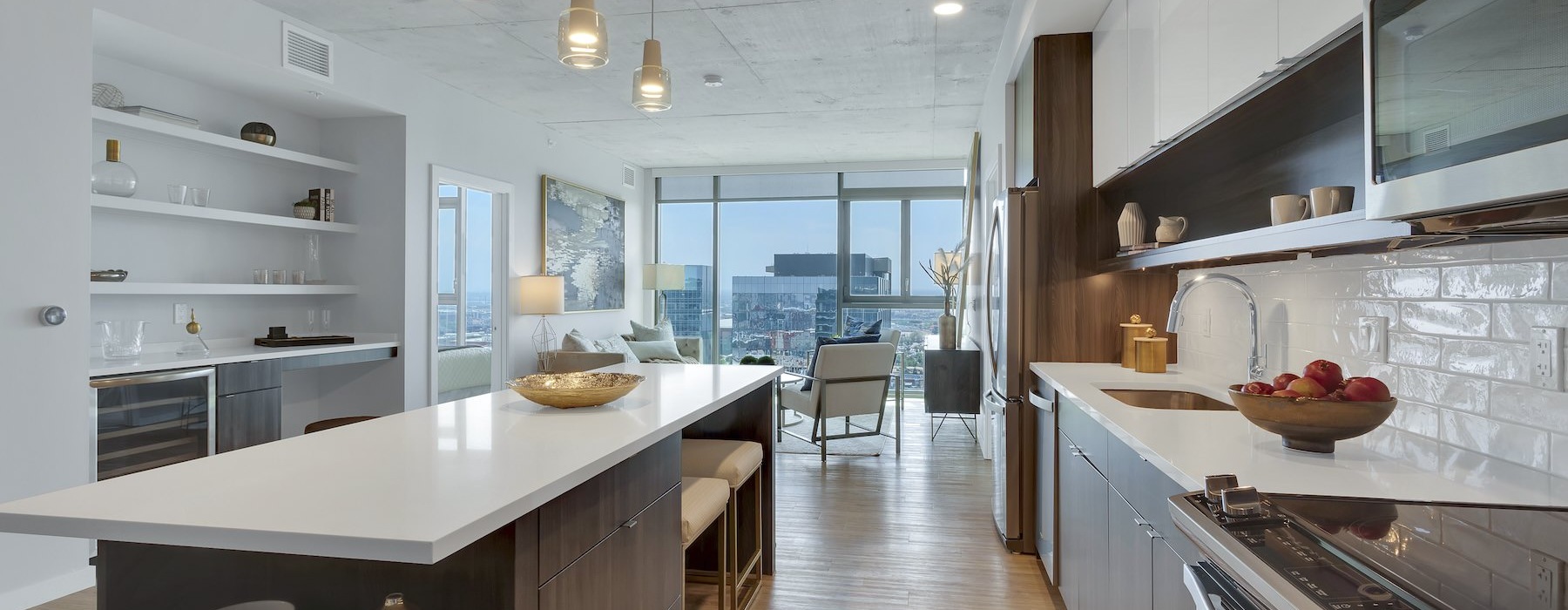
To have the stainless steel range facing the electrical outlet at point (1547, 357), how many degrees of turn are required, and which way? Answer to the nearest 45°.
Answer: approximately 135° to its right

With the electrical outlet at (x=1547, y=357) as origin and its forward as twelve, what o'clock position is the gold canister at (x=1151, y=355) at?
The gold canister is roughly at 3 o'clock from the electrical outlet.

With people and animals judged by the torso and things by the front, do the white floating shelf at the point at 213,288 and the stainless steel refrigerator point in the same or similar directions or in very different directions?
very different directions

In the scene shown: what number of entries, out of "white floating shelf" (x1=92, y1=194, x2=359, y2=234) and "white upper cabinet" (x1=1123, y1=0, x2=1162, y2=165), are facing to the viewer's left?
1

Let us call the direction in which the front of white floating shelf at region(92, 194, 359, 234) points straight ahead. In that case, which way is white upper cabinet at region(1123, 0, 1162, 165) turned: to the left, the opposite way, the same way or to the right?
the opposite way

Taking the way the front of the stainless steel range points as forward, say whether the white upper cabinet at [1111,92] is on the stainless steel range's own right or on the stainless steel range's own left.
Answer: on the stainless steel range's own right

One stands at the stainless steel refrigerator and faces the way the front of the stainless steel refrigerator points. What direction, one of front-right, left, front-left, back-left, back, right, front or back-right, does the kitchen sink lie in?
back-left

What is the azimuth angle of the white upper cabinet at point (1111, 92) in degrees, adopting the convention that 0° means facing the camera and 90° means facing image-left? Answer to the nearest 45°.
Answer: approximately 90°

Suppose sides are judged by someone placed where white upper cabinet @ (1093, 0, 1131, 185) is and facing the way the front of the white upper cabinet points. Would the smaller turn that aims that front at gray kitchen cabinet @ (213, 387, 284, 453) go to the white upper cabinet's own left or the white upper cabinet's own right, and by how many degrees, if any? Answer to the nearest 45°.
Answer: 0° — it already faces it

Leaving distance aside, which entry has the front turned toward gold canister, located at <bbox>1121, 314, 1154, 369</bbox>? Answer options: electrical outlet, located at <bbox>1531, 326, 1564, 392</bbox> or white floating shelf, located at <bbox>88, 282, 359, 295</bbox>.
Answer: the white floating shelf

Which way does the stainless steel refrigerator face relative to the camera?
to the viewer's left

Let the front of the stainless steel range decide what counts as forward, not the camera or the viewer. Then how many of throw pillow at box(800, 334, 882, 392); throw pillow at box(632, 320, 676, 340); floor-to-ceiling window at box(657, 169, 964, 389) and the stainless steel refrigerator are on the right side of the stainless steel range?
4

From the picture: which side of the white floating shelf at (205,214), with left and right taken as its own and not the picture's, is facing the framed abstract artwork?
left

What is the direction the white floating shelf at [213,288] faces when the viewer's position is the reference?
facing the viewer and to the right of the viewer

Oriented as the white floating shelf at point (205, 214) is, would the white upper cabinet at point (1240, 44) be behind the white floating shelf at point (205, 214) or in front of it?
in front

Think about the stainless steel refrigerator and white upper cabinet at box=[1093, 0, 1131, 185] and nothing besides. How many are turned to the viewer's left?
2
